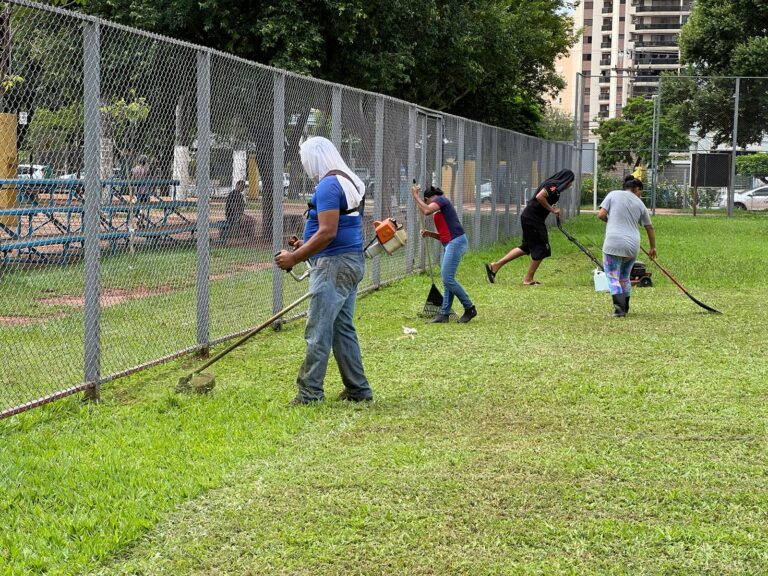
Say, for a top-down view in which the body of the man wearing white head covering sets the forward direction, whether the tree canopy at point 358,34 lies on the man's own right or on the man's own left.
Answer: on the man's own right

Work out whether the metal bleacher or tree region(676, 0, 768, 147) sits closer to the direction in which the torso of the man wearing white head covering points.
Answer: the metal bleacher

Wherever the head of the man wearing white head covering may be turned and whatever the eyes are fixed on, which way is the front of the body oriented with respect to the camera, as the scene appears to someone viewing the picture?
to the viewer's left

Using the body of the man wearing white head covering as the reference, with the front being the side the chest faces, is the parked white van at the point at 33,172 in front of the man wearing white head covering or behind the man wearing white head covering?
in front

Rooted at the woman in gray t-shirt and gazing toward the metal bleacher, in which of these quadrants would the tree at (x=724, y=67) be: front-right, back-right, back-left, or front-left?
back-right

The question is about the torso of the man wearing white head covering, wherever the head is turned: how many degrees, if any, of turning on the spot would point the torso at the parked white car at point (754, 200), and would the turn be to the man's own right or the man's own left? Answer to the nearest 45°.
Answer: approximately 135° to the man's own right

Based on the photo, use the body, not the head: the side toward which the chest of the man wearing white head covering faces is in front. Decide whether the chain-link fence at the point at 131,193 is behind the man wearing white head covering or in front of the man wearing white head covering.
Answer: in front

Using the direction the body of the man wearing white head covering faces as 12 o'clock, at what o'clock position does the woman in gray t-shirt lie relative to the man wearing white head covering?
The woman in gray t-shirt is roughly at 4 o'clock from the man wearing white head covering.

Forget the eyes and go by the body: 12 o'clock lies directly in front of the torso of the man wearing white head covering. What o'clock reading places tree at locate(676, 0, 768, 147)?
The tree is roughly at 4 o'clock from the man wearing white head covering.

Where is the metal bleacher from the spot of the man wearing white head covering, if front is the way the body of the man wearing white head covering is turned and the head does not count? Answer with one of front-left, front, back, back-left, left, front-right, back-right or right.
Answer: front
